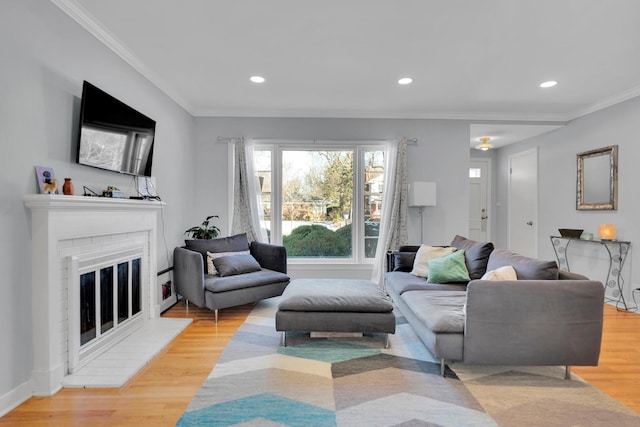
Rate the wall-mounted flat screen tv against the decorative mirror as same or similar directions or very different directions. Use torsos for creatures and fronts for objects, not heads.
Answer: very different directions

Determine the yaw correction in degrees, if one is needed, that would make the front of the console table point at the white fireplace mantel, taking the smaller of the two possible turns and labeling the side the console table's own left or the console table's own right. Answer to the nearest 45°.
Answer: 0° — it already faces it

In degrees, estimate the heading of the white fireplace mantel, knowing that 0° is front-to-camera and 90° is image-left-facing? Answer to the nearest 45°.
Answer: approximately 315°
